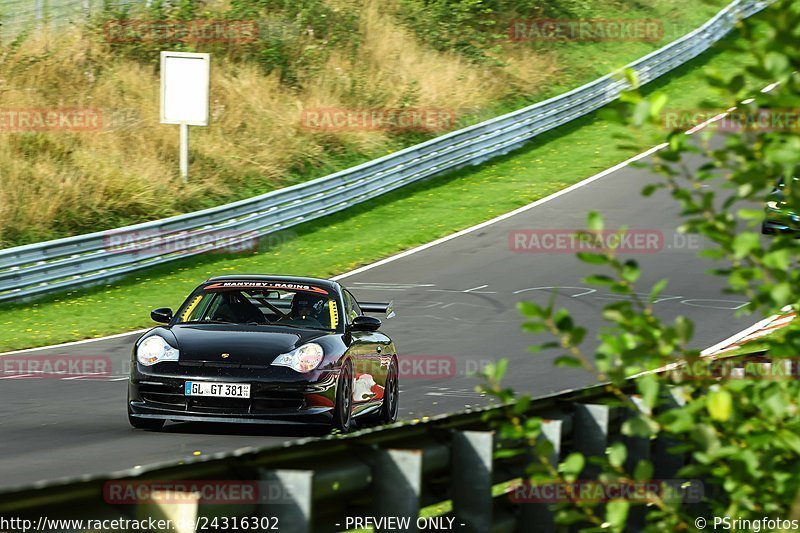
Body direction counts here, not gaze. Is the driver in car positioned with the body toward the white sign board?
no

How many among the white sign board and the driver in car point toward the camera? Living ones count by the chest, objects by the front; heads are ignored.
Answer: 2

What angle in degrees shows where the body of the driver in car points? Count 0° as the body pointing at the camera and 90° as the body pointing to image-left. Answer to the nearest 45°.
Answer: approximately 0°

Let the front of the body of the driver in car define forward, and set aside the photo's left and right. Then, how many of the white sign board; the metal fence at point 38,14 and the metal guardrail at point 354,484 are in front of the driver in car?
1

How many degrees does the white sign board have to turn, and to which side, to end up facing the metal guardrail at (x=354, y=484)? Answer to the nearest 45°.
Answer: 0° — it already faces it

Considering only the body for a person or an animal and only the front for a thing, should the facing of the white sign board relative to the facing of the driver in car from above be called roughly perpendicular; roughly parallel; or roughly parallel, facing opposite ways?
roughly parallel

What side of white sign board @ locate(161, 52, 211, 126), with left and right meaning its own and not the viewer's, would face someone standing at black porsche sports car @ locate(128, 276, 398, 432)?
front

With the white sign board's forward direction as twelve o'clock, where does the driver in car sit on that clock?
The driver in car is roughly at 12 o'clock from the white sign board.

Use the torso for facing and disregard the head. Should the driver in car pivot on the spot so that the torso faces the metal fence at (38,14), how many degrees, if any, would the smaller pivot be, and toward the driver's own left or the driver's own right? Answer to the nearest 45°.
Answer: approximately 180°

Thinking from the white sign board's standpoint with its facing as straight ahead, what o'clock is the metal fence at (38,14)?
The metal fence is roughly at 5 o'clock from the white sign board.

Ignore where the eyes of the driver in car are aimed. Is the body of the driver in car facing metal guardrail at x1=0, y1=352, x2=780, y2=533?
yes

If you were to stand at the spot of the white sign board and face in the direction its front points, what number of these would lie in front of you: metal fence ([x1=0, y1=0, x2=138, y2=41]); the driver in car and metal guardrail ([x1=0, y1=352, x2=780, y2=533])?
2

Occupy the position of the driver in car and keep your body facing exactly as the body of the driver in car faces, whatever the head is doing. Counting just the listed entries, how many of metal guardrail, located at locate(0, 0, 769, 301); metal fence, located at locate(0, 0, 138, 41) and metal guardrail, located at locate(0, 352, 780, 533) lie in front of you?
1

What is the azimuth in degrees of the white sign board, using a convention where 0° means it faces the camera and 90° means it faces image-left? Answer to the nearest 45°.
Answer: approximately 0°

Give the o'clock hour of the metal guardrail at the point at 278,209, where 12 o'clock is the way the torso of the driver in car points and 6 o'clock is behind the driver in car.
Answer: The metal guardrail is roughly at 6 o'clock from the driver in car.
